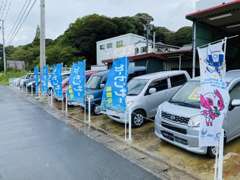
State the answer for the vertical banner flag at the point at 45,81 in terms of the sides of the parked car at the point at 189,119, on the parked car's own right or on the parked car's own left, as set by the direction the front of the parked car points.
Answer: on the parked car's own right

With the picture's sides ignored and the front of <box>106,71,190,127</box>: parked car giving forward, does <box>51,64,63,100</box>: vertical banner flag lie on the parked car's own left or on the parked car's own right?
on the parked car's own right

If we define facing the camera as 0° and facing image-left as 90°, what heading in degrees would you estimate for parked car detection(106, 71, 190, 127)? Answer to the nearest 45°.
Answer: approximately 45°

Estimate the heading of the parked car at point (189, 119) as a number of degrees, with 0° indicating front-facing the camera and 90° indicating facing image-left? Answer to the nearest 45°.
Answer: approximately 45°

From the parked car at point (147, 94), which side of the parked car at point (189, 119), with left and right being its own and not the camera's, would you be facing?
right

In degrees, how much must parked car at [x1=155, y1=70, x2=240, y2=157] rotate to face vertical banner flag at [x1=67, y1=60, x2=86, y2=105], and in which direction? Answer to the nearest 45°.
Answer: approximately 90° to its right

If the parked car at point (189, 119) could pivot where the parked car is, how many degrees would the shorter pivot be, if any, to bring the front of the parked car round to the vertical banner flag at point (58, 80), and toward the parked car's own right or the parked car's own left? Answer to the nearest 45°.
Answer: approximately 90° to the parked car's own right

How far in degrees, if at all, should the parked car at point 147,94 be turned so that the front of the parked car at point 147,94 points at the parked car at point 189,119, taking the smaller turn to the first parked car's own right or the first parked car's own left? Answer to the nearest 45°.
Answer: approximately 45° to the first parked car's own left

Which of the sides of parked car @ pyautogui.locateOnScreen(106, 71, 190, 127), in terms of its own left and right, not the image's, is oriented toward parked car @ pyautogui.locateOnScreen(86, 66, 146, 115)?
right
